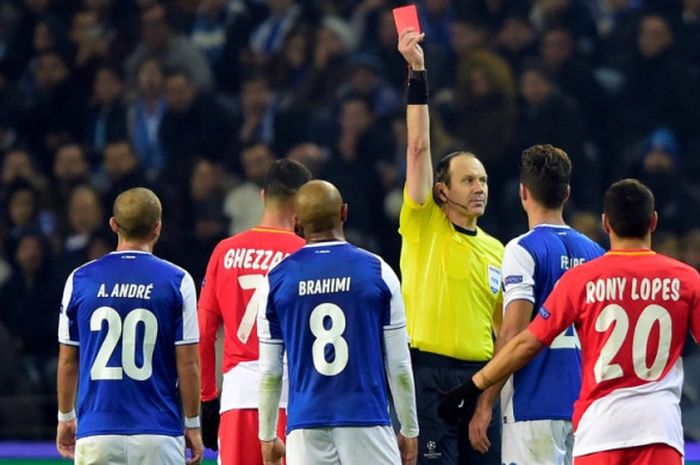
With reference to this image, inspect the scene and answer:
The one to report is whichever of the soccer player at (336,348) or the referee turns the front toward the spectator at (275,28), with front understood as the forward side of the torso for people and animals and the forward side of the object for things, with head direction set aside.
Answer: the soccer player

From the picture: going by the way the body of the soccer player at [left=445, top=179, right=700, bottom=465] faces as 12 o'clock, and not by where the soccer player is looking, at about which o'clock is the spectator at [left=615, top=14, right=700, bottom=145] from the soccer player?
The spectator is roughly at 12 o'clock from the soccer player.

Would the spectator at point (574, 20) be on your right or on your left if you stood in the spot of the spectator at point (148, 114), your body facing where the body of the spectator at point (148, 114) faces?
on your left

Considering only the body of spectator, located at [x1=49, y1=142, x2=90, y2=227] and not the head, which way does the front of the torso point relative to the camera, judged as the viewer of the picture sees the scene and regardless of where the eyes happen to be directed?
toward the camera

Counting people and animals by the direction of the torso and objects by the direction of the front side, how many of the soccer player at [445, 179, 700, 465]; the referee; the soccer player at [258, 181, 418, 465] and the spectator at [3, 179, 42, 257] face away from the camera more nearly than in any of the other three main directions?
2

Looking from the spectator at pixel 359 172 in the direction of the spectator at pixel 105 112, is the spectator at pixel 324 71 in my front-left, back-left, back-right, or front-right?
front-right

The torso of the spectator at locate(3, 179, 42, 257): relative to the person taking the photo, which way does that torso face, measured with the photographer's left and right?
facing the viewer

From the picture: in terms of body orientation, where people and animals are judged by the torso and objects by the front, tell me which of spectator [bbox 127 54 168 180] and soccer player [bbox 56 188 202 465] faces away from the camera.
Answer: the soccer player

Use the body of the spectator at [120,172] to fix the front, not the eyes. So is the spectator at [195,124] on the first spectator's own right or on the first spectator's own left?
on the first spectator's own left

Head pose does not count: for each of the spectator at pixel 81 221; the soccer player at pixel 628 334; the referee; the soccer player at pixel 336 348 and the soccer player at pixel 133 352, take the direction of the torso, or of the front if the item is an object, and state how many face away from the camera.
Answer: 3

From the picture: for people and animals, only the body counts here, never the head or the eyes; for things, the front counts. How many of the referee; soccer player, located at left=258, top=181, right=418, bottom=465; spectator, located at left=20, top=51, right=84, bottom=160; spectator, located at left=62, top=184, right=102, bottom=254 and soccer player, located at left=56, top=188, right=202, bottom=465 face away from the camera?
2

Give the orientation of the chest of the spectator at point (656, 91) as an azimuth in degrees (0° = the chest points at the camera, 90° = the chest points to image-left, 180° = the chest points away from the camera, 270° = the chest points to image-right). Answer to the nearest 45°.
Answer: approximately 0°

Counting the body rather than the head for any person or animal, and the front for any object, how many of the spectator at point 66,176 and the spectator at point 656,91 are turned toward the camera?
2

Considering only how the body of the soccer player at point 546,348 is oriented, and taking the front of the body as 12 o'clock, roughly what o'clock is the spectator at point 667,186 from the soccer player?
The spectator is roughly at 2 o'clock from the soccer player.

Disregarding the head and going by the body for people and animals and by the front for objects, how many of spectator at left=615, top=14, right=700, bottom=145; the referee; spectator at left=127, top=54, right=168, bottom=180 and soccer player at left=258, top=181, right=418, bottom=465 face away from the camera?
1

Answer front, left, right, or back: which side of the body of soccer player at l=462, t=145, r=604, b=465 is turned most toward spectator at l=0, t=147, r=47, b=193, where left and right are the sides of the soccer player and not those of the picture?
front

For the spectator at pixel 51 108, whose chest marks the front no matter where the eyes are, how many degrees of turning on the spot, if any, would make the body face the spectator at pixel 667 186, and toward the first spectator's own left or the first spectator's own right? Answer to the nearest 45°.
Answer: approximately 45° to the first spectator's own left
